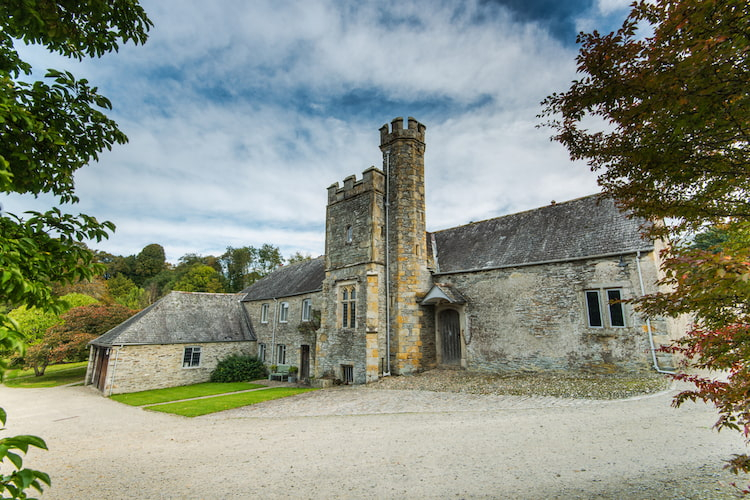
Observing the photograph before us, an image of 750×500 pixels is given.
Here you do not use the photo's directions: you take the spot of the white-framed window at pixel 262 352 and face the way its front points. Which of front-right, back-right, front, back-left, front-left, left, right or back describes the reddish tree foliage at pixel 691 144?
front-left

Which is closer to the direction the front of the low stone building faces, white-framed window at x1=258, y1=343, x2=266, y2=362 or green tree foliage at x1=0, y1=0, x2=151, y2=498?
the green tree foliage

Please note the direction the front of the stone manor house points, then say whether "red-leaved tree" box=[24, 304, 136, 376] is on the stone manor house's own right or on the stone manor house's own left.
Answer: on the stone manor house's own right

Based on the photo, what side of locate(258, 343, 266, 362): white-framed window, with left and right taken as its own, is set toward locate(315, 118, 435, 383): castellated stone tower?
left

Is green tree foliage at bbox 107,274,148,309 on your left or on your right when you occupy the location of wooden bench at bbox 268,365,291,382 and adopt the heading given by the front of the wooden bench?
on your right

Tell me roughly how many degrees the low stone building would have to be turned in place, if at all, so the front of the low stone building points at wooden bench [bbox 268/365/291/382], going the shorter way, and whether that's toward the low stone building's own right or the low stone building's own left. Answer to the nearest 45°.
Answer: approximately 135° to the low stone building's own left

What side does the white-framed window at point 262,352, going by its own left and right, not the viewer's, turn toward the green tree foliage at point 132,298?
right

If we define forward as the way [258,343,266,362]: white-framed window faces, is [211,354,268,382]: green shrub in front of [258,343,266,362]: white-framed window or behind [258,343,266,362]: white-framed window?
in front

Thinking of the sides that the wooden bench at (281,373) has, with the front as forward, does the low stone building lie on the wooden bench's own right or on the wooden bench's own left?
on the wooden bench's own right

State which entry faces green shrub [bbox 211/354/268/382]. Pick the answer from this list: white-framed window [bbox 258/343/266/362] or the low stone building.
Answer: the white-framed window

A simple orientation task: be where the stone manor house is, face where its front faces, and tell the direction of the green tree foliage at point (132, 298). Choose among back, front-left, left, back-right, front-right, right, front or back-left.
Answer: right
